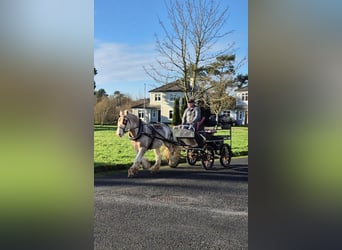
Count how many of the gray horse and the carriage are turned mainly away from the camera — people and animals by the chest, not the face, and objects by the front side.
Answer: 0

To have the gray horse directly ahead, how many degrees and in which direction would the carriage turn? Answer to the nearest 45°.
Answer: approximately 45° to its right

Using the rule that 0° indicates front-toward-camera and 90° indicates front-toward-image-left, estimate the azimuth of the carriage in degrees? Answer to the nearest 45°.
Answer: approximately 45°

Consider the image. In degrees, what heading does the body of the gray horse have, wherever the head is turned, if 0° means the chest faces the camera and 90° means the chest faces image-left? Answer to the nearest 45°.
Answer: approximately 45°
